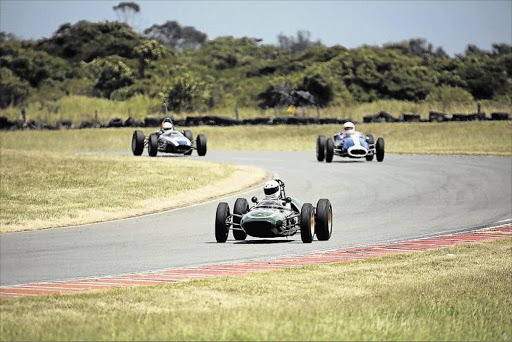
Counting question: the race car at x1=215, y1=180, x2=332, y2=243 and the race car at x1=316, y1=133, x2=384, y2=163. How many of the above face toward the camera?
2

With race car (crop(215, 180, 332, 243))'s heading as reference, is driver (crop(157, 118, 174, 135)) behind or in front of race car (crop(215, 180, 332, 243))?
behind

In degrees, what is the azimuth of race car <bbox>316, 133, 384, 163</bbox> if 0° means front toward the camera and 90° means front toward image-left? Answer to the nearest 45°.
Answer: approximately 0°

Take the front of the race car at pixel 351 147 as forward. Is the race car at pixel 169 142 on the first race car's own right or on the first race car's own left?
on the first race car's own right

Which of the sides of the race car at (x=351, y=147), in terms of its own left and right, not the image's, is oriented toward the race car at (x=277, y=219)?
front

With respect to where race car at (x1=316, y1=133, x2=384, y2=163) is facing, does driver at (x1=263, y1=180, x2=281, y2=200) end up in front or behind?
in front

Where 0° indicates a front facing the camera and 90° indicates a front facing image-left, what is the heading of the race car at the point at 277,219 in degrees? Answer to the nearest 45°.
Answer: approximately 0°

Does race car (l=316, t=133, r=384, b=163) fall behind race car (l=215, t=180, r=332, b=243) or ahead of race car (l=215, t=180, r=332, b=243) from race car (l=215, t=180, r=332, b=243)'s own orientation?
behind
